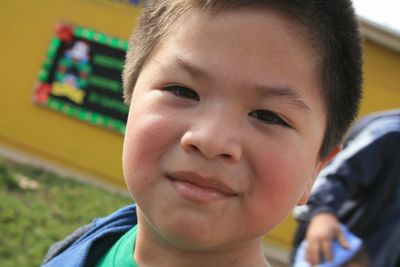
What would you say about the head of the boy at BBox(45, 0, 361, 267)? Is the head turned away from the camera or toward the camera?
toward the camera

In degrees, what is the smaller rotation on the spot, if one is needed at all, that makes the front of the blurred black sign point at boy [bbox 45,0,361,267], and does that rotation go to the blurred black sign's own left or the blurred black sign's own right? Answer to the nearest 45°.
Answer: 0° — it already faces them

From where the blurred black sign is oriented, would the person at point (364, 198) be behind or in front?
in front

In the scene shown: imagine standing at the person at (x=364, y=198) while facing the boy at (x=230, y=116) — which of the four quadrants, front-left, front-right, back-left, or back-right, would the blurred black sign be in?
back-right

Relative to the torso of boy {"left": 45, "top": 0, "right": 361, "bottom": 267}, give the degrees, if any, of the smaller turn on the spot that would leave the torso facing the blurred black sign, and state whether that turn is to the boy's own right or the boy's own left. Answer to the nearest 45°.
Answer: approximately 180°

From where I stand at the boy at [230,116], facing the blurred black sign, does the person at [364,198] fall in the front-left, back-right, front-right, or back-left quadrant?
front-right

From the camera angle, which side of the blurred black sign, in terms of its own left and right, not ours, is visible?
front

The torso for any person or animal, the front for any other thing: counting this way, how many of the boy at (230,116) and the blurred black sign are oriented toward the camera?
2

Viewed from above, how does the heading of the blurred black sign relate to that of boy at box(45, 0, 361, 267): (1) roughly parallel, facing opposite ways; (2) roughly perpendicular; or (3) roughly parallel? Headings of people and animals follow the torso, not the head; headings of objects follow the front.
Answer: roughly parallel

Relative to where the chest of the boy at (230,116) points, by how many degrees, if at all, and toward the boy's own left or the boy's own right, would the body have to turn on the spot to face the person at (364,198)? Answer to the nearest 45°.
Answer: approximately 135° to the boy's own left
